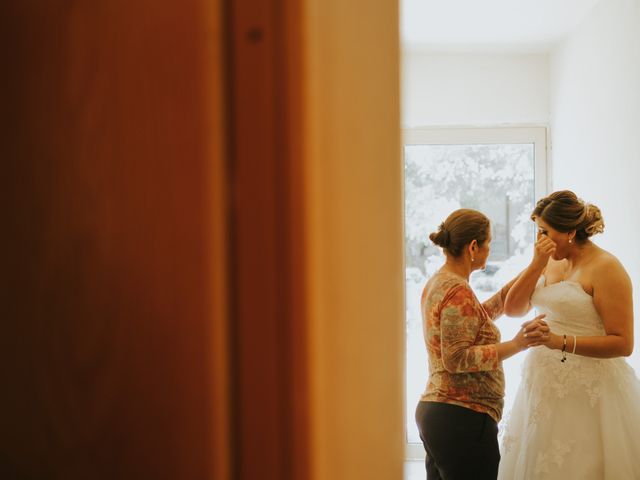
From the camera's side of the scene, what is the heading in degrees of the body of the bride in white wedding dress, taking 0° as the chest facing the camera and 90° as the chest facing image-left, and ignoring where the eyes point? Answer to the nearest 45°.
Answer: approximately 45°

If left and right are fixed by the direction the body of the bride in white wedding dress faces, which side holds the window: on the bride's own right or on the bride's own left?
on the bride's own right
